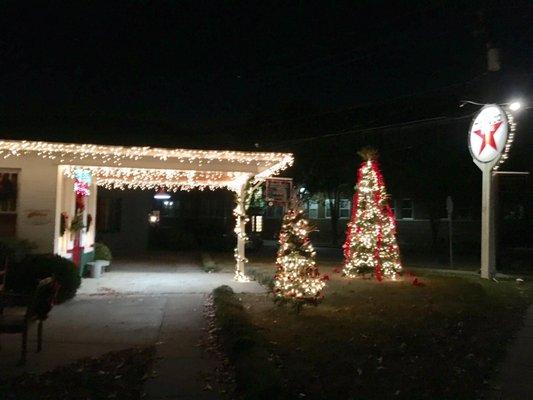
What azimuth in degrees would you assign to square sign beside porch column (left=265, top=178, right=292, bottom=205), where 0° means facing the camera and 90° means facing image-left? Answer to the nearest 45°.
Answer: approximately 0°

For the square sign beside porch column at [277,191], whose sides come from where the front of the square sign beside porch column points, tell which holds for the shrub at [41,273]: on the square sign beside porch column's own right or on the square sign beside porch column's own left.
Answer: on the square sign beside porch column's own right

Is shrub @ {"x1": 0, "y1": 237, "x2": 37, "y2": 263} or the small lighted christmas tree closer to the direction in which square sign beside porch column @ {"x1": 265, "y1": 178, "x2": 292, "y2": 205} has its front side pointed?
the small lighted christmas tree

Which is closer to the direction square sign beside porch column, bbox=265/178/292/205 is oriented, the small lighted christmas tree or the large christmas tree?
the small lighted christmas tree

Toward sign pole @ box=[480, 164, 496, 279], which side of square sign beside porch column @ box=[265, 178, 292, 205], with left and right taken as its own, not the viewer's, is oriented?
left

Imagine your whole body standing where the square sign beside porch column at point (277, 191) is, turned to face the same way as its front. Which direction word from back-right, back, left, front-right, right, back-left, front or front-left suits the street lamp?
left

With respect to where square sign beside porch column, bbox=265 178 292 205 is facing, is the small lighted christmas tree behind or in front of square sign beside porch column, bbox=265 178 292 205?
in front

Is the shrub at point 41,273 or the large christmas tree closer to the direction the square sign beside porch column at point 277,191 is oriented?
the shrub

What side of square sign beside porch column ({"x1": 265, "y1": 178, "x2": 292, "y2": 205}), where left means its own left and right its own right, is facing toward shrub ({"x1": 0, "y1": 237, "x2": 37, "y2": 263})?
right

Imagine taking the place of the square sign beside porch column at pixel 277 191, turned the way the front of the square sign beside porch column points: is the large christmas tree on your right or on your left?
on your left
